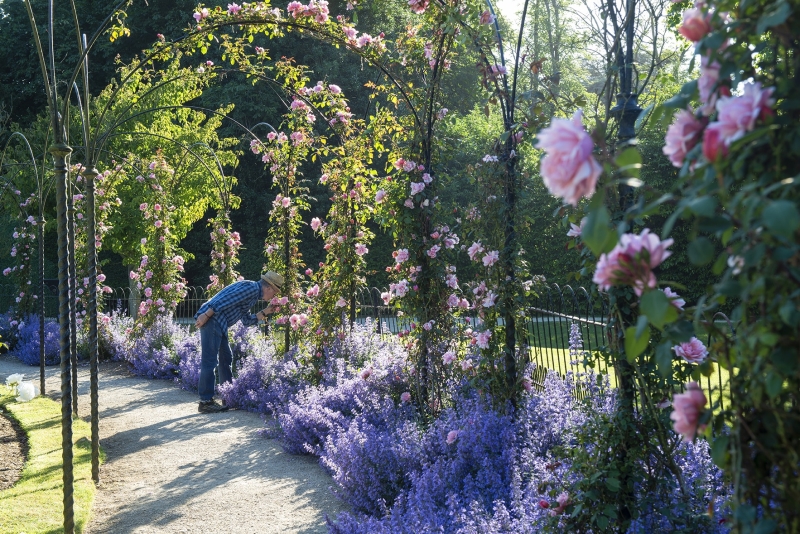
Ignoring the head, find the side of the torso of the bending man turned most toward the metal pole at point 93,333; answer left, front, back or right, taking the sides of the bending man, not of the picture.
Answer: right

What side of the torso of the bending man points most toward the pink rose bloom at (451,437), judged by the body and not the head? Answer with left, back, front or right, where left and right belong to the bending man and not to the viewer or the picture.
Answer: right

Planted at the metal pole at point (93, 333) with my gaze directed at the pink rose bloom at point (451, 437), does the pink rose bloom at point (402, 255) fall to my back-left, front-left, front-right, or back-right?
front-left

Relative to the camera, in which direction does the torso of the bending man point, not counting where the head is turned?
to the viewer's right

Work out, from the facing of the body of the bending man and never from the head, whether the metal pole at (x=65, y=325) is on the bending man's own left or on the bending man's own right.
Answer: on the bending man's own right

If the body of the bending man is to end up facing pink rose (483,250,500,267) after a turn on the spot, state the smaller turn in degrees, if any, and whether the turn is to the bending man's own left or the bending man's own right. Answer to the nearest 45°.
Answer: approximately 45° to the bending man's own right

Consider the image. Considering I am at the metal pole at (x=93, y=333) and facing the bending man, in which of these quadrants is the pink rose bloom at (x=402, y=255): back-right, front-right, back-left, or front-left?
front-right

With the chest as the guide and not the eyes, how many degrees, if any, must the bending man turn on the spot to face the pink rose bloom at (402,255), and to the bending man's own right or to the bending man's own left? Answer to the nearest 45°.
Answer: approximately 45° to the bending man's own right

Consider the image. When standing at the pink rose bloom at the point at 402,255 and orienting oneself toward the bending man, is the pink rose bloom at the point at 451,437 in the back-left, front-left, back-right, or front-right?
back-left

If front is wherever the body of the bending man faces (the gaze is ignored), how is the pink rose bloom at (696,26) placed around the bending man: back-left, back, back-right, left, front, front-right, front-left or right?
right

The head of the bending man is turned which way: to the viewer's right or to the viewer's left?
to the viewer's right
